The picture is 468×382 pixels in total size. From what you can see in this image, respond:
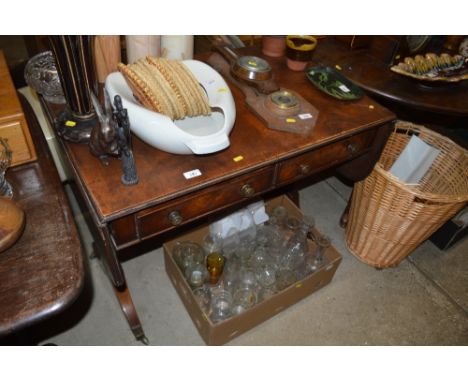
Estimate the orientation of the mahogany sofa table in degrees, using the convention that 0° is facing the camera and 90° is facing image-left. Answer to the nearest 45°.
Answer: approximately 315°
